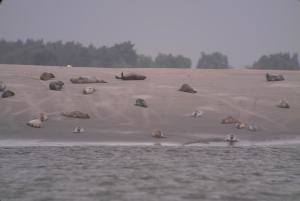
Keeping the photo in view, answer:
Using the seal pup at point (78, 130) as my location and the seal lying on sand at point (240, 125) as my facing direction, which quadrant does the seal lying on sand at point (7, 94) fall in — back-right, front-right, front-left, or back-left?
back-left

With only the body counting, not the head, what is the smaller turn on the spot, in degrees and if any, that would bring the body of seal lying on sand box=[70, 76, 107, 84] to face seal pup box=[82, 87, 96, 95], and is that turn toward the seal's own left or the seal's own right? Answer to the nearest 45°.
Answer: approximately 90° to the seal's own left

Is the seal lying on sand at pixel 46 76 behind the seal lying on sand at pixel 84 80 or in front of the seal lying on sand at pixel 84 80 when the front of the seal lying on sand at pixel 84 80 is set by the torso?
in front

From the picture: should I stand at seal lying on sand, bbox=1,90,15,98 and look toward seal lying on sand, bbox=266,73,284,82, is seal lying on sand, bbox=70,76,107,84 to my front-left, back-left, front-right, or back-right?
front-left

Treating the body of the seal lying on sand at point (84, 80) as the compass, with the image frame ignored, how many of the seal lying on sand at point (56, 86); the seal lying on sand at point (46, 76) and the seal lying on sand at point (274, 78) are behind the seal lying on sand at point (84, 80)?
1

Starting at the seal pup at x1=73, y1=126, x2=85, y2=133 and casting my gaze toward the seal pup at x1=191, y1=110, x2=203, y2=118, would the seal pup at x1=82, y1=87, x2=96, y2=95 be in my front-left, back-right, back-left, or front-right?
front-left

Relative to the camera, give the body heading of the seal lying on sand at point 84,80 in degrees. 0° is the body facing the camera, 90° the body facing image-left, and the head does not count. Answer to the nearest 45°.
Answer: approximately 90°

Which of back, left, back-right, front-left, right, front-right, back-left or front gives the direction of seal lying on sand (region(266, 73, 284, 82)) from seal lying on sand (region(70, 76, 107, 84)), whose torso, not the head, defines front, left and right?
back

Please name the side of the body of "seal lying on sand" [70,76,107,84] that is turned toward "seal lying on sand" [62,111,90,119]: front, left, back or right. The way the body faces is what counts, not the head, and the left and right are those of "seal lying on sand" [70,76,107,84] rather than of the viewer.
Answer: left

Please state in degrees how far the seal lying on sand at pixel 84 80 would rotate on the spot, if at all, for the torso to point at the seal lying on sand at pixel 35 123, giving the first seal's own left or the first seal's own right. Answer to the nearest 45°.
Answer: approximately 90° to the first seal's own left
